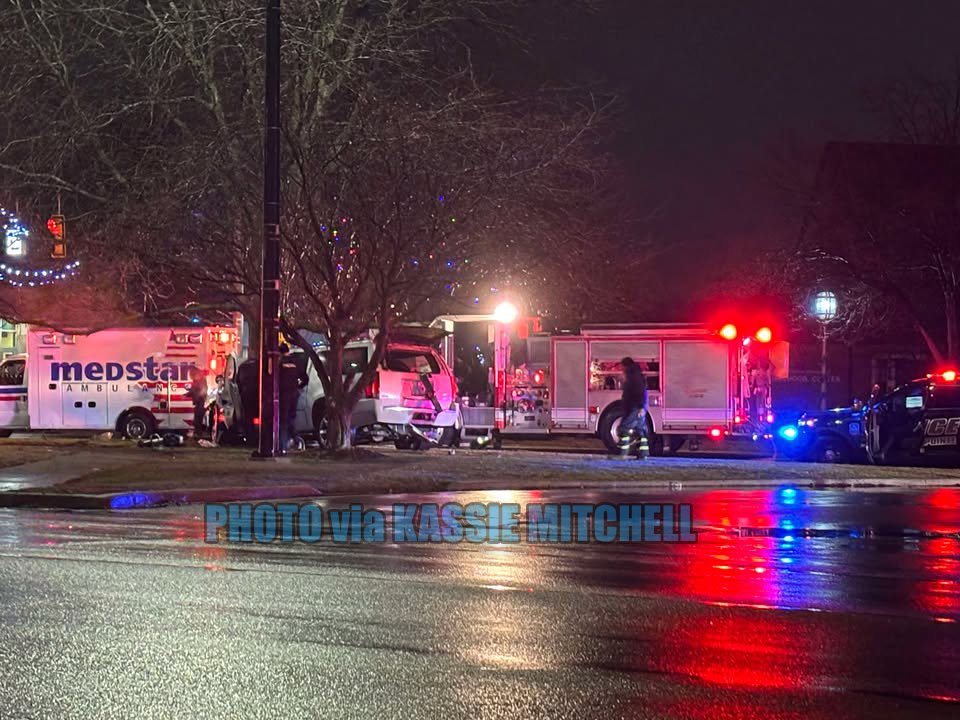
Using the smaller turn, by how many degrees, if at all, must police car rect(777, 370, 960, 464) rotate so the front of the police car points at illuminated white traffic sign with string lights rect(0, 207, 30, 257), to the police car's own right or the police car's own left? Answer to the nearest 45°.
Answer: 0° — it already faces it

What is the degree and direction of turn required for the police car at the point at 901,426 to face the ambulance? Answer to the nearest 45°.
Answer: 0° — it already faces it

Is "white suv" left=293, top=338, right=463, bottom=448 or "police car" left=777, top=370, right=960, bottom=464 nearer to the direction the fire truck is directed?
the white suv

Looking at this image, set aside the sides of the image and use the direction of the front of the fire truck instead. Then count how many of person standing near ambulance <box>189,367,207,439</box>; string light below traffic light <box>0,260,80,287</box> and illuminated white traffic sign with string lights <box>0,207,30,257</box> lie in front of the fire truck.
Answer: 3

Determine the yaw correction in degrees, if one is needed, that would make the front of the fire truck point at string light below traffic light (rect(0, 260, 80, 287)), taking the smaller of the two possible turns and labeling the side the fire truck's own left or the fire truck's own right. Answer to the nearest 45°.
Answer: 0° — it already faces it

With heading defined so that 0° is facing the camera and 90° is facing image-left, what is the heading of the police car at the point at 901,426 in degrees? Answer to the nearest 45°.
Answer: approximately 90°

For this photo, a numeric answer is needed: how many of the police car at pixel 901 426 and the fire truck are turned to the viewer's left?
2

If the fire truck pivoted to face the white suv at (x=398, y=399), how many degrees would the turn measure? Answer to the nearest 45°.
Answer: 0° — it already faces it

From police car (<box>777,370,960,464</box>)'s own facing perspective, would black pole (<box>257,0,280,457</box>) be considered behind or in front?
in front

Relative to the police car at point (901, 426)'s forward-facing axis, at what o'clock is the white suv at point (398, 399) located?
The white suv is roughly at 12 o'clock from the police car.
